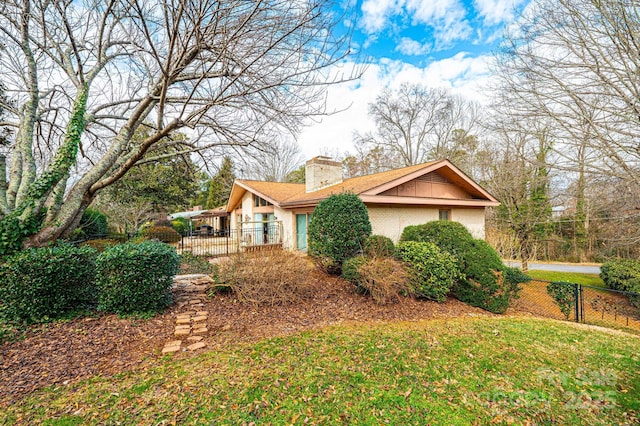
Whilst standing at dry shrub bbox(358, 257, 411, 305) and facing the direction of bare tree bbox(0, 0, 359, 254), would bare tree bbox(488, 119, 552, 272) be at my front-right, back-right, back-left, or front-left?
back-right

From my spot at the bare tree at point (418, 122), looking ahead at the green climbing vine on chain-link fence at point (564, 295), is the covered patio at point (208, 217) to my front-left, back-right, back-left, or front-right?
front-right

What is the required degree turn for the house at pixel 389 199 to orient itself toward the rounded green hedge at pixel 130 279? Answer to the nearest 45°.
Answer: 0° — it already faces it

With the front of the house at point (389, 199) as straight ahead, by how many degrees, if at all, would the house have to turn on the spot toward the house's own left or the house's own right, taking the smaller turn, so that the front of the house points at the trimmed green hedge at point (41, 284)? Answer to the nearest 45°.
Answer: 0° — it already faces it

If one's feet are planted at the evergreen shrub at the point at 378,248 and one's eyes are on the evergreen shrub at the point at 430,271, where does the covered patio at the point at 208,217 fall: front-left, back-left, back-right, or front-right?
back-left

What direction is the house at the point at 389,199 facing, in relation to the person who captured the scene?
facing the viewer and to the left of the viewer

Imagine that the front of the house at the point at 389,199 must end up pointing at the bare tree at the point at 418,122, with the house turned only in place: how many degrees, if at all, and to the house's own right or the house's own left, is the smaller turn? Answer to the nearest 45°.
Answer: approximately 135° to the house's own right

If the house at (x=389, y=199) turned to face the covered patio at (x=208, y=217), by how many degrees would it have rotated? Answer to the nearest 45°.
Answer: approximately 90° to its right

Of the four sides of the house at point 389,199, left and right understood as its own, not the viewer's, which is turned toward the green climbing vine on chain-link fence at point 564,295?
left

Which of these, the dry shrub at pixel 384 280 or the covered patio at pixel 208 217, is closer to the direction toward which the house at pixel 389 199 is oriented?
the dry shrub

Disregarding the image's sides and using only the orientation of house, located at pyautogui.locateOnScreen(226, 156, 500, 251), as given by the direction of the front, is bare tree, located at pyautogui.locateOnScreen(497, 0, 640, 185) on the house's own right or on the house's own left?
on the house's own left
